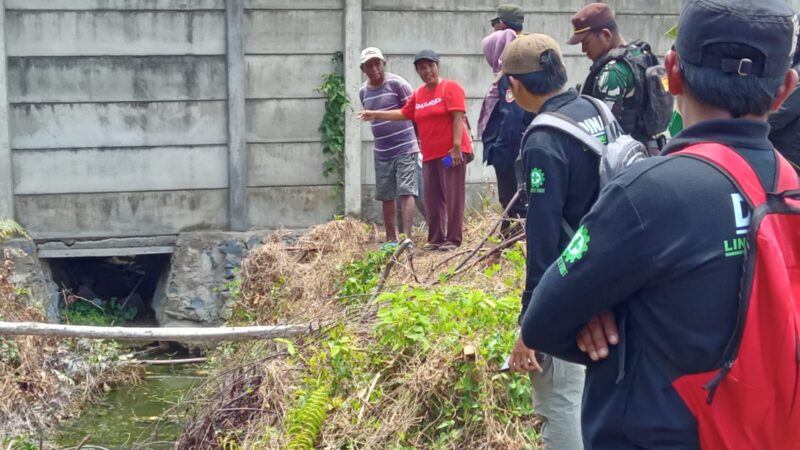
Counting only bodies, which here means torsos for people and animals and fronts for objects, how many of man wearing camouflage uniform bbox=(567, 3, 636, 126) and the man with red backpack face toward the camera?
0

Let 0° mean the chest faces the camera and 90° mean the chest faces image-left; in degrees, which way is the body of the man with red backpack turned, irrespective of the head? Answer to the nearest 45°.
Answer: approximately 135°

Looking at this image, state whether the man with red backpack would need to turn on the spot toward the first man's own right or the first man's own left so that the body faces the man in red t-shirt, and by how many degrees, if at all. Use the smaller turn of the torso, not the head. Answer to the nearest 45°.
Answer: approximately 45° to the first man's own right

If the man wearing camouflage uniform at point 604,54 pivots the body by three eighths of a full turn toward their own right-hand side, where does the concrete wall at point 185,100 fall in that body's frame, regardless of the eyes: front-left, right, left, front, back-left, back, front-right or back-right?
left

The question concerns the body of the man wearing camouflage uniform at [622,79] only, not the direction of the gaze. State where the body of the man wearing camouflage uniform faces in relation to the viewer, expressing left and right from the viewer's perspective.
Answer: facing to the left of the viewer

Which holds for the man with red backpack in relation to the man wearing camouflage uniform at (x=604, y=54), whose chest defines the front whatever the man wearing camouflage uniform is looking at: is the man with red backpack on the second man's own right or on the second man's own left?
on the second man's own left

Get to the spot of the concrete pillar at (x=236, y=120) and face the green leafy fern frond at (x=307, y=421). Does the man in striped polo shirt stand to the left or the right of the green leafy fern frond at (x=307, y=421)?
left

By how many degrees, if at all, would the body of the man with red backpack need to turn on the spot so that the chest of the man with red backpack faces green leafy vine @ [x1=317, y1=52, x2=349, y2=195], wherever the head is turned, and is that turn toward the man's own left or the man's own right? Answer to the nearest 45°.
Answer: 0° — they already face it

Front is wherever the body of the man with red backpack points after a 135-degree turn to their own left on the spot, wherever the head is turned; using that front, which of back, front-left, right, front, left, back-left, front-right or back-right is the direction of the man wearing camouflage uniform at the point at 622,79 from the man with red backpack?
back

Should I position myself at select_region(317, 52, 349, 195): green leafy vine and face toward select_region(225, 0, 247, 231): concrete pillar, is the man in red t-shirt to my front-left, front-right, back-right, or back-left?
back-left

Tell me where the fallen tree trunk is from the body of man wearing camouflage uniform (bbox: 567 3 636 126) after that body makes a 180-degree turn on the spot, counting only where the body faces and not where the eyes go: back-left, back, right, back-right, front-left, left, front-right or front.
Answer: back

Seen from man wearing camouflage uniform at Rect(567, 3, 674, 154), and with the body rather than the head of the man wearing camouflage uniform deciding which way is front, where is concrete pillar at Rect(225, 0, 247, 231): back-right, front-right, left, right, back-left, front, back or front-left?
front-right

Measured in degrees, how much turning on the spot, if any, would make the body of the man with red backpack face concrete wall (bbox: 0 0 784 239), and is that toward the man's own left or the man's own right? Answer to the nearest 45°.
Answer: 0° — they already face it

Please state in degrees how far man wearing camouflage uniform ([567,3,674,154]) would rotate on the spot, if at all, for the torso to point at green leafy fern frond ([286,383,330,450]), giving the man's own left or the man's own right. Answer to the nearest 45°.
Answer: approximately 45° to the man's own left
